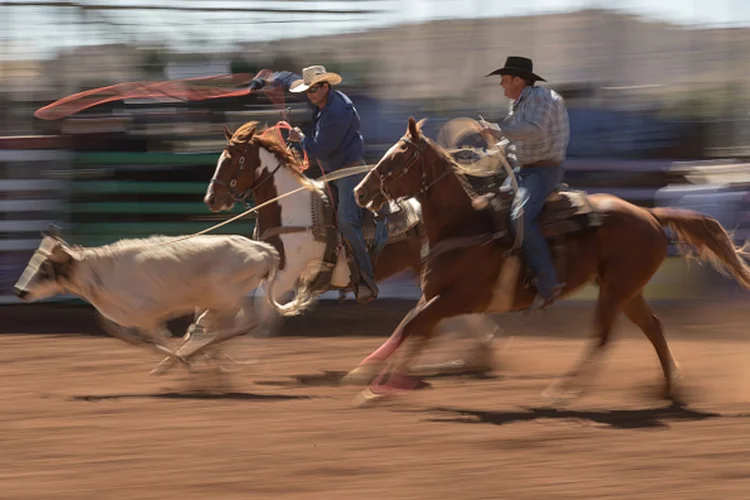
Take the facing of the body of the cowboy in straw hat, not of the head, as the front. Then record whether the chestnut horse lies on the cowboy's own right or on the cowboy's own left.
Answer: on the cowboy's own left

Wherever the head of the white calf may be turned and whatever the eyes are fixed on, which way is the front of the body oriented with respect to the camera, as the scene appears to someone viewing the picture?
to the viewer's left

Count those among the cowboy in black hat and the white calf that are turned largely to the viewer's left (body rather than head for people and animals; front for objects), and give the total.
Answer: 2

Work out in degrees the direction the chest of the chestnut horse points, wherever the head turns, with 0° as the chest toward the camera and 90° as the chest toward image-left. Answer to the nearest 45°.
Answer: approximately 90°

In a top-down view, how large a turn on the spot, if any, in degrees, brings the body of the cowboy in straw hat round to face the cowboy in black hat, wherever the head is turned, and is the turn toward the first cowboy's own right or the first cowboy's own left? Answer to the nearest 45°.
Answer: approximately 135° to the first cowboy's own left

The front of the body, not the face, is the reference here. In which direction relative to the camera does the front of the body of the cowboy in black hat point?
to the viewer's left

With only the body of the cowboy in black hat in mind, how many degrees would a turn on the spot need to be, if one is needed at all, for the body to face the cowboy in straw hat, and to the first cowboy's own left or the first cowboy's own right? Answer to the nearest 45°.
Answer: approximately 45° to the first cowboy's own right

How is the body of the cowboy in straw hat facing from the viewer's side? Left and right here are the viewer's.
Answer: facing to the left of the viewer

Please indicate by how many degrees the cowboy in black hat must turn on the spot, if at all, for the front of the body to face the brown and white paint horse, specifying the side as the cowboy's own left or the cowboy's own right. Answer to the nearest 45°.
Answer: approximately 45° to the cowboy's own right

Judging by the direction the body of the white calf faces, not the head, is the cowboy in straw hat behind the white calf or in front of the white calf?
behind

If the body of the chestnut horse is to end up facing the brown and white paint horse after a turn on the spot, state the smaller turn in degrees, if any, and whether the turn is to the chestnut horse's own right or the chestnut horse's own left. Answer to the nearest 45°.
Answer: approximately 45° to the chestnut horse's own right

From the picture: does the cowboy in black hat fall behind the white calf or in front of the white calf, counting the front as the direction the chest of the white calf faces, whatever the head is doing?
behind
